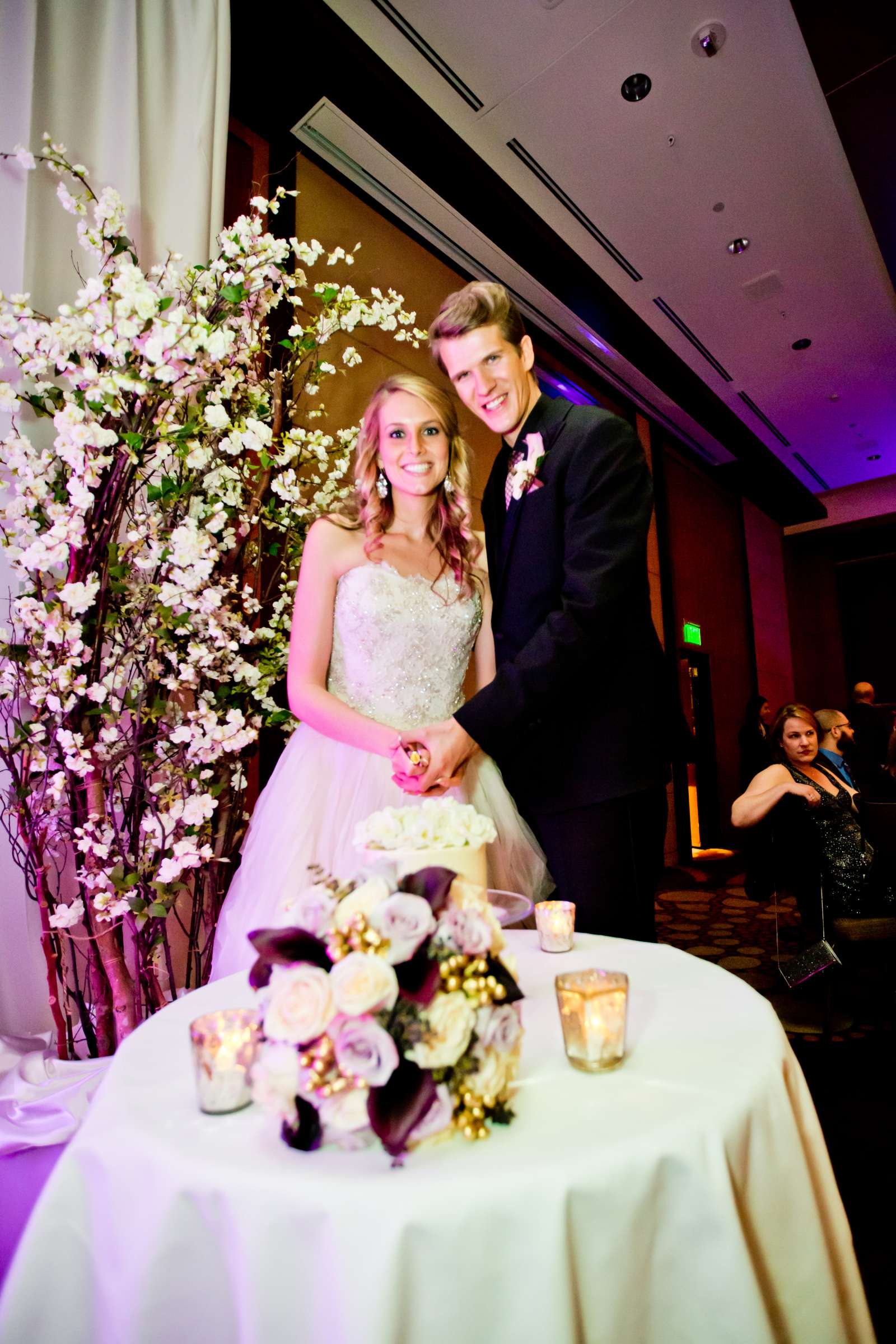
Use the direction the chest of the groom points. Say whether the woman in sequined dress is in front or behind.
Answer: behind

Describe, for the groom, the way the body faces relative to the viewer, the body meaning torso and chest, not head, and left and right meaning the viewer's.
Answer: facing the viewer and to the left of the viewer

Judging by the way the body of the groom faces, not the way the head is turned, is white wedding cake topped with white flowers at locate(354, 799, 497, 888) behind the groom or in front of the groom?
in front

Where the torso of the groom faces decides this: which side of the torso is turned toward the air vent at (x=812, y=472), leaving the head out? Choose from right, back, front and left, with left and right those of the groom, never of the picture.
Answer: back

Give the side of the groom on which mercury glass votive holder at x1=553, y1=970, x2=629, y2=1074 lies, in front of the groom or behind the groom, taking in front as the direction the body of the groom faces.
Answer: in front

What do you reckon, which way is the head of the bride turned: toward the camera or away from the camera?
toward the camera

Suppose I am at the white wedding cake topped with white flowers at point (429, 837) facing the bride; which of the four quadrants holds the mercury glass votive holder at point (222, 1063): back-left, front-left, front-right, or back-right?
back-left
